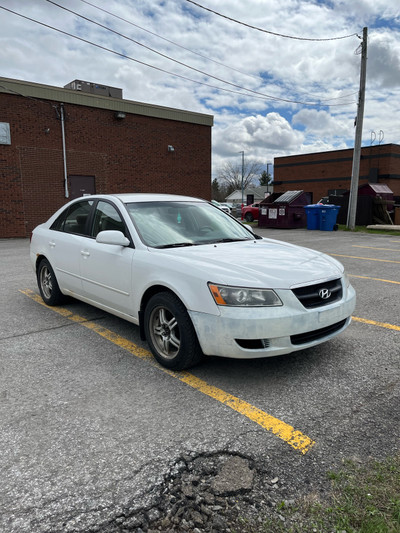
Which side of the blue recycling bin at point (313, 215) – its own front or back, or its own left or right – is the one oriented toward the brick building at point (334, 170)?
back

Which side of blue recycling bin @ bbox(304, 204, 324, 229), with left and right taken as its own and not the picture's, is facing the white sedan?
front

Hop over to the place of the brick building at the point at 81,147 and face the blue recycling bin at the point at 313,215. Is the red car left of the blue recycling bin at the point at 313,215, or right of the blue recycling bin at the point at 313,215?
left

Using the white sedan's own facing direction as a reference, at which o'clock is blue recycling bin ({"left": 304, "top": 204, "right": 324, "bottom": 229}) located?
The blue recycling bin is roughly at 8 o'clock from the white sedan.

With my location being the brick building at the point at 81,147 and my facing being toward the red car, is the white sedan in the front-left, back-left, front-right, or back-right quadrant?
back-right

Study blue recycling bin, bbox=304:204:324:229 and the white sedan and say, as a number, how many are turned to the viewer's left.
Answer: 0

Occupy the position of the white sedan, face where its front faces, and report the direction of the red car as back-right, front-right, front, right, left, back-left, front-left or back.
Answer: back-left

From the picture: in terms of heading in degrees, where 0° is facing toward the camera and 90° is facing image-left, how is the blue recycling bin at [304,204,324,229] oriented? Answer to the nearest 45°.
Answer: approximately 0°

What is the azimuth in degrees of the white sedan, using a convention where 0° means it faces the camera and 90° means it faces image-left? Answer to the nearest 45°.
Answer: approximately 315°

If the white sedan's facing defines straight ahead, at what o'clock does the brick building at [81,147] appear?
The brick building is roughly at 7 o'clock from the white sedan.
